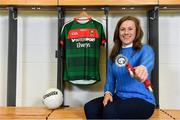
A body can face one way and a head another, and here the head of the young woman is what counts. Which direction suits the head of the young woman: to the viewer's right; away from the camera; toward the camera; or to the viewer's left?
toward the camera

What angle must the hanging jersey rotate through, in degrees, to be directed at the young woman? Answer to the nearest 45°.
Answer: approximately 45° to its left

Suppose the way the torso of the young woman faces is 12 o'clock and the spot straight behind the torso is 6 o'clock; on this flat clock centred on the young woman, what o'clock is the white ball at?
The white ball is roughly at 2 o'clock from the young woman.

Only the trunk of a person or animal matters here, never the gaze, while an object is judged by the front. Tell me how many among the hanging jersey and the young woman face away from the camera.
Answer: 0

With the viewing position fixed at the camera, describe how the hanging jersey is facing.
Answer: facing the viewer

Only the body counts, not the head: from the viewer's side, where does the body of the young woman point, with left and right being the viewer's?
facing the viewer and to the left of the viewer
